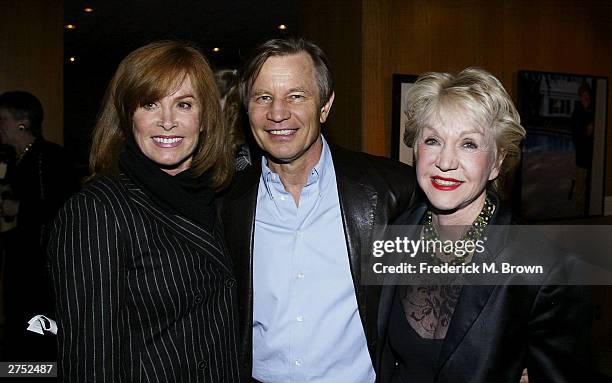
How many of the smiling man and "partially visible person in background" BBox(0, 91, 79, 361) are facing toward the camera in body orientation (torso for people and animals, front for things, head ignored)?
1

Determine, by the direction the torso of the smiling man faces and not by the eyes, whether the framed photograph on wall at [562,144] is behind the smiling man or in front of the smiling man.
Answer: behind

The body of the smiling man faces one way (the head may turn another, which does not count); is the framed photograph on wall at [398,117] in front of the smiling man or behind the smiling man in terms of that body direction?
behind

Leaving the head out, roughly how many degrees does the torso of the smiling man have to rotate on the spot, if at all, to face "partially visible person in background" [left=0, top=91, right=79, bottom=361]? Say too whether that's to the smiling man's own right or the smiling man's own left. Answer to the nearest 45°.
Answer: approximately 135° to the smiling man's own right

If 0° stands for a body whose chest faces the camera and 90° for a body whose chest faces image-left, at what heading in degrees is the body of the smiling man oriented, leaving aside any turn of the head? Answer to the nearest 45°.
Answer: approximately 0°
